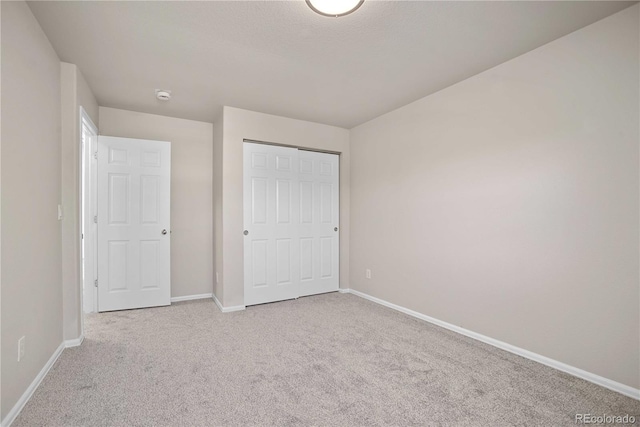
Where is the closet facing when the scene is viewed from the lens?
facing the viewer and to the right of the viewer

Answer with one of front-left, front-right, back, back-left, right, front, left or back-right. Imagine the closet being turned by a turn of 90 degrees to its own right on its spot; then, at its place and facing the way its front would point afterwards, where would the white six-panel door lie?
front-right

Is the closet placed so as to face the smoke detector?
no

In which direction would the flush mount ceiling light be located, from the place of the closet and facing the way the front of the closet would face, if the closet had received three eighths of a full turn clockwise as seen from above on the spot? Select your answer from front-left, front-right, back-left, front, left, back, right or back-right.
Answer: left
